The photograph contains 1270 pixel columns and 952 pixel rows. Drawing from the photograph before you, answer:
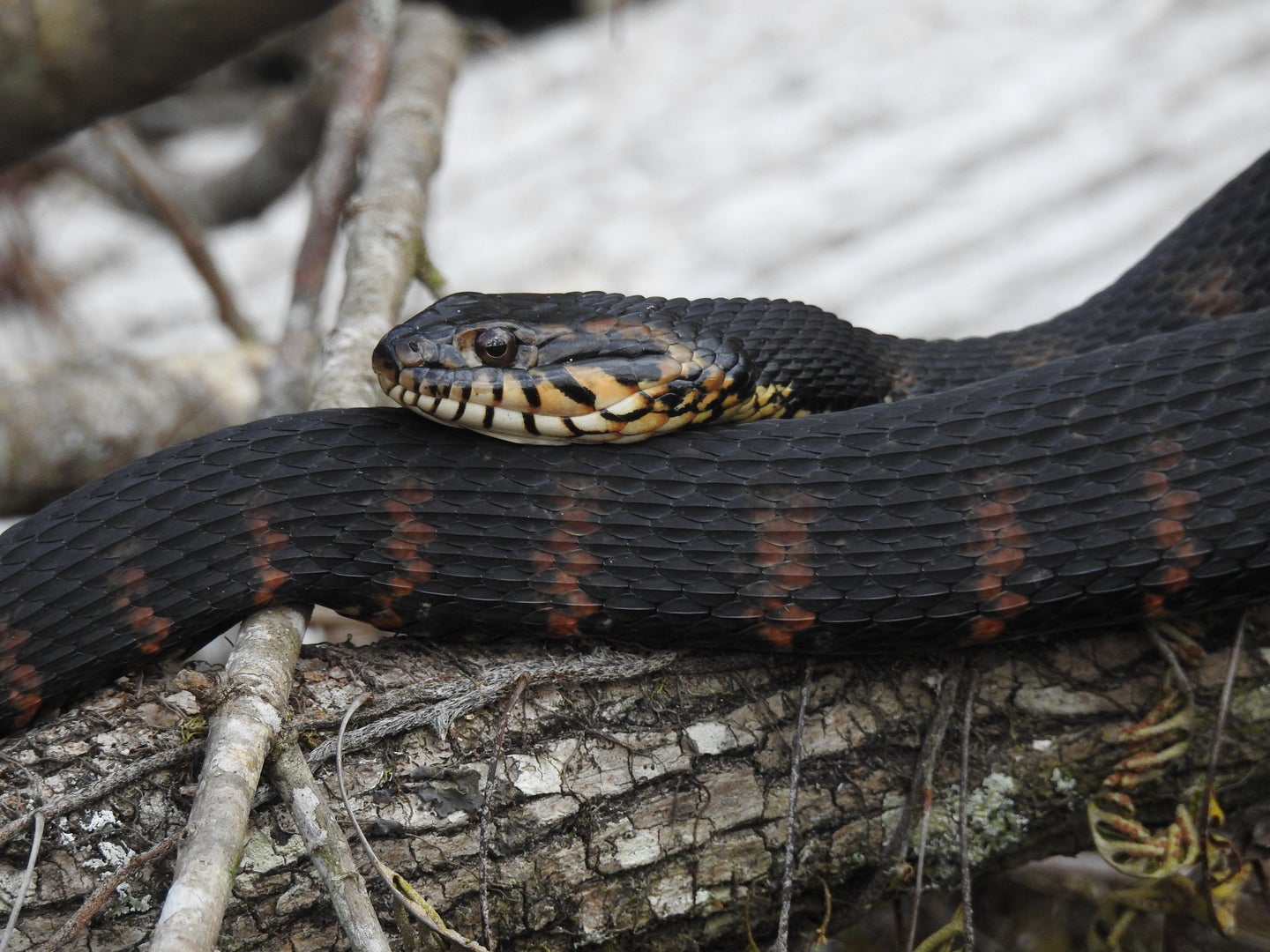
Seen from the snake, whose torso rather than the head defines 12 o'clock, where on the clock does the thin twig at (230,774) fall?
The thin twig is roughly at 11 o'clock from the snake.

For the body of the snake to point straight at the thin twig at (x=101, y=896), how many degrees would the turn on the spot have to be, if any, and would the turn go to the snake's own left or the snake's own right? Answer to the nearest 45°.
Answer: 0° — it already faces it

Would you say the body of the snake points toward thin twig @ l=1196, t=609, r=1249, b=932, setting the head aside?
no

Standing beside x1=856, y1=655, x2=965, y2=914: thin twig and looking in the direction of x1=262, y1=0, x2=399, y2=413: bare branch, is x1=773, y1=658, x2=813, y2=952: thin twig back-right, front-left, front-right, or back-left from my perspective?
front-left

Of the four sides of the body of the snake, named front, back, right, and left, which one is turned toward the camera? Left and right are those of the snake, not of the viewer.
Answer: left

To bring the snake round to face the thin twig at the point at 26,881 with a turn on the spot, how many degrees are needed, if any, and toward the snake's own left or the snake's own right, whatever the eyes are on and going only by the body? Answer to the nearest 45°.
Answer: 0° — it already faces it
